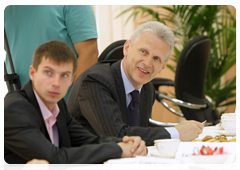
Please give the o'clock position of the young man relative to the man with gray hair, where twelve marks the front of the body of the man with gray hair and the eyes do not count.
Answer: The young man is roughly at 2 o'clock from the man with gray hair.

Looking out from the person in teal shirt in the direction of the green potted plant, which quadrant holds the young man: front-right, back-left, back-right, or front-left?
back-right

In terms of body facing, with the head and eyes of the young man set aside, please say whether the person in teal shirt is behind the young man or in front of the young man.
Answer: behind

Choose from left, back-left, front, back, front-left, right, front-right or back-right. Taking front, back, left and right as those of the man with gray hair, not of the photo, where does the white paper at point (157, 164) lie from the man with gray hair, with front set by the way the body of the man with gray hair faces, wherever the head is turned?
front-right

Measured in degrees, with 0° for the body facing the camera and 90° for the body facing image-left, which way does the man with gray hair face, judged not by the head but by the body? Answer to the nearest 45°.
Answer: approximately 315°

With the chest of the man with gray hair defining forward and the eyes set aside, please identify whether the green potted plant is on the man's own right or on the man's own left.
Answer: on the man's own left

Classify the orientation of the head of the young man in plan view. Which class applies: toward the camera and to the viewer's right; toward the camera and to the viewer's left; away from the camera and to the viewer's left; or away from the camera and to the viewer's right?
toward the camera and to the viewer's right
